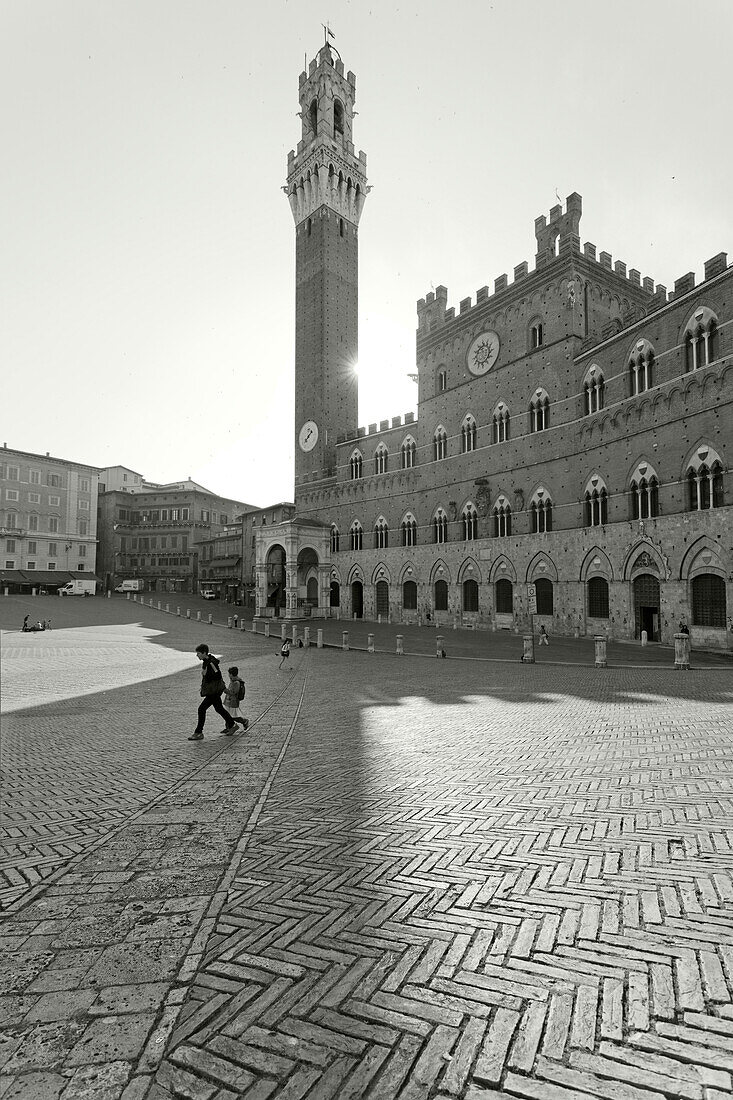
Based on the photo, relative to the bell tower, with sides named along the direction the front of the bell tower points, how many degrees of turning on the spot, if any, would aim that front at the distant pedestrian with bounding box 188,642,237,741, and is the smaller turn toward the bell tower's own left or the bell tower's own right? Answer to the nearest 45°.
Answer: approximately 45° to the bell tower's own left

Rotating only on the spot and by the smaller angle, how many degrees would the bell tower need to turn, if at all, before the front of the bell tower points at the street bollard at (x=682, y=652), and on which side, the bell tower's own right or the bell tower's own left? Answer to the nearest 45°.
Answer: approximately 45° to the bell tower's own left

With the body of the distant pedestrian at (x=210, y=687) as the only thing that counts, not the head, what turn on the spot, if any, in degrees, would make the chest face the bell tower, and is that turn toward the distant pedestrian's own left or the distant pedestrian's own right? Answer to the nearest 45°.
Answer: approximately 90° to the distant pedestrian's own right

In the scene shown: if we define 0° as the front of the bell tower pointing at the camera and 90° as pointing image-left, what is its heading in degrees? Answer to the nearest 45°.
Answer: approximately 45°

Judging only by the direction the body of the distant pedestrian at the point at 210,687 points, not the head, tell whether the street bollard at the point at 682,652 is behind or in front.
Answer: behind

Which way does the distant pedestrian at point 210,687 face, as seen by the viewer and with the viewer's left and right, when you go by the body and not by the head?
facing to the left of the viewer
